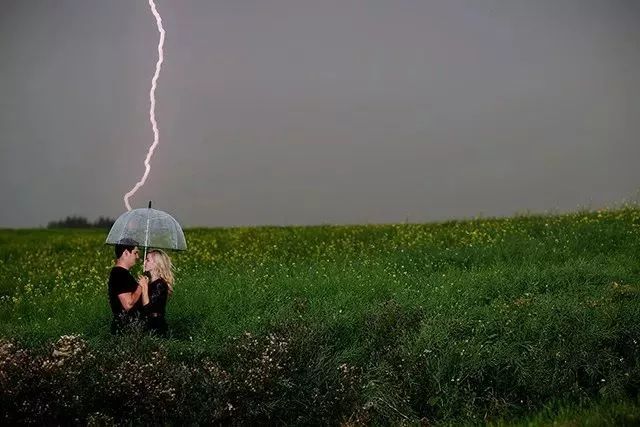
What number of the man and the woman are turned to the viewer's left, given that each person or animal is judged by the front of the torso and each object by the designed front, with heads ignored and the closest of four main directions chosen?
1

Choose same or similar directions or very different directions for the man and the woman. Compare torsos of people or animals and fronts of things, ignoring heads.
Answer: very different directions

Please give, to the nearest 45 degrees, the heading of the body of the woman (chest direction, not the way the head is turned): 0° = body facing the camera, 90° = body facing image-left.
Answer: approximately 90°

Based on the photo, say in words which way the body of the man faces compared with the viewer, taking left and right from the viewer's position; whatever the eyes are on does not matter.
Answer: facing to the right of the viewer

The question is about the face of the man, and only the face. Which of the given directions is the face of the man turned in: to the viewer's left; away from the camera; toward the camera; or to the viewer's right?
to the viewer's right

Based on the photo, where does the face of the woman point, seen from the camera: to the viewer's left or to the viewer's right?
to the viewer's left
